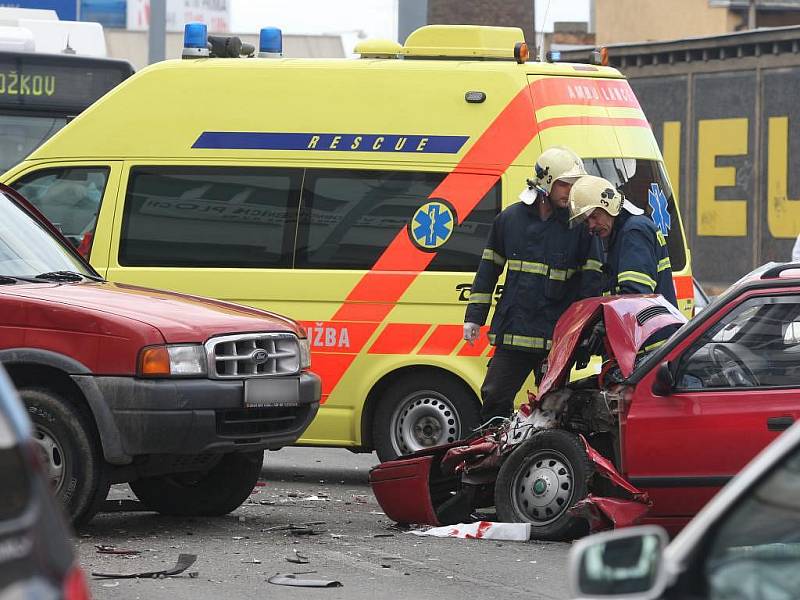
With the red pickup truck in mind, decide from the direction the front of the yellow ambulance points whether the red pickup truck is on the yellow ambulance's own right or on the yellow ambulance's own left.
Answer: on the yellow ambulance's own left

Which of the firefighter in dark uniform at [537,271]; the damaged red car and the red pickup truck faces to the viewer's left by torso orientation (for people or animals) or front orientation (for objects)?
the damaged red car

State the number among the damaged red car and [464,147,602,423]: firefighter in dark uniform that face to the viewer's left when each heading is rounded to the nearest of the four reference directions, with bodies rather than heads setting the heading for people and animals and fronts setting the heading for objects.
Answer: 1

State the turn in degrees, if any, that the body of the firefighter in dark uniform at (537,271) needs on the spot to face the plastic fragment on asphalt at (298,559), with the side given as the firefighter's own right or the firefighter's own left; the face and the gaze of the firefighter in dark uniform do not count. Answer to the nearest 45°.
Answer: approximately 90° to the firefighter's own right

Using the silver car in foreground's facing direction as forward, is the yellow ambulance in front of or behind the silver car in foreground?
in front

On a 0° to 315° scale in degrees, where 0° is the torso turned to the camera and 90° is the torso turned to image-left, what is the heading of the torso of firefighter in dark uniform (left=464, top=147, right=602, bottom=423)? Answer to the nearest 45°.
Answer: approximately 315°

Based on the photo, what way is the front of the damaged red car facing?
to the viewer's left

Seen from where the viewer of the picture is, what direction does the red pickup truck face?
facing the viewer and to the right of the viewer

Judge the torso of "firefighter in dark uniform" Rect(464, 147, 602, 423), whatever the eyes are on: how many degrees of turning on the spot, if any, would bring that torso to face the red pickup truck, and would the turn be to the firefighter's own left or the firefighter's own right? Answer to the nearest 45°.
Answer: approximately 90° to the firefighter's own right

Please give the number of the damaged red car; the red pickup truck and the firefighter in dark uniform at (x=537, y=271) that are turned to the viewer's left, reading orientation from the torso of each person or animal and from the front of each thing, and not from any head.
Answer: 1

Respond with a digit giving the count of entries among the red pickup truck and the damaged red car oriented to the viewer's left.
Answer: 1

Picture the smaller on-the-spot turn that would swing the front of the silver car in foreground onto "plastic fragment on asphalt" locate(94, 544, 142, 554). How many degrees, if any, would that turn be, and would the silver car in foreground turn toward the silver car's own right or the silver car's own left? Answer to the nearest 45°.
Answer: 0° — it already faces it

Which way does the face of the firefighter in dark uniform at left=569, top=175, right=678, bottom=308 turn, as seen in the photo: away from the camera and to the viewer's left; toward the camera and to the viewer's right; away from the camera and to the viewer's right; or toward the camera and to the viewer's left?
toward the camera and to the viewer's left

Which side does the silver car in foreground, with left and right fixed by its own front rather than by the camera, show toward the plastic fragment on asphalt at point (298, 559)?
front

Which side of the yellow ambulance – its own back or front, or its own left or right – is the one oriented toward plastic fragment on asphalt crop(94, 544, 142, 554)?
left
